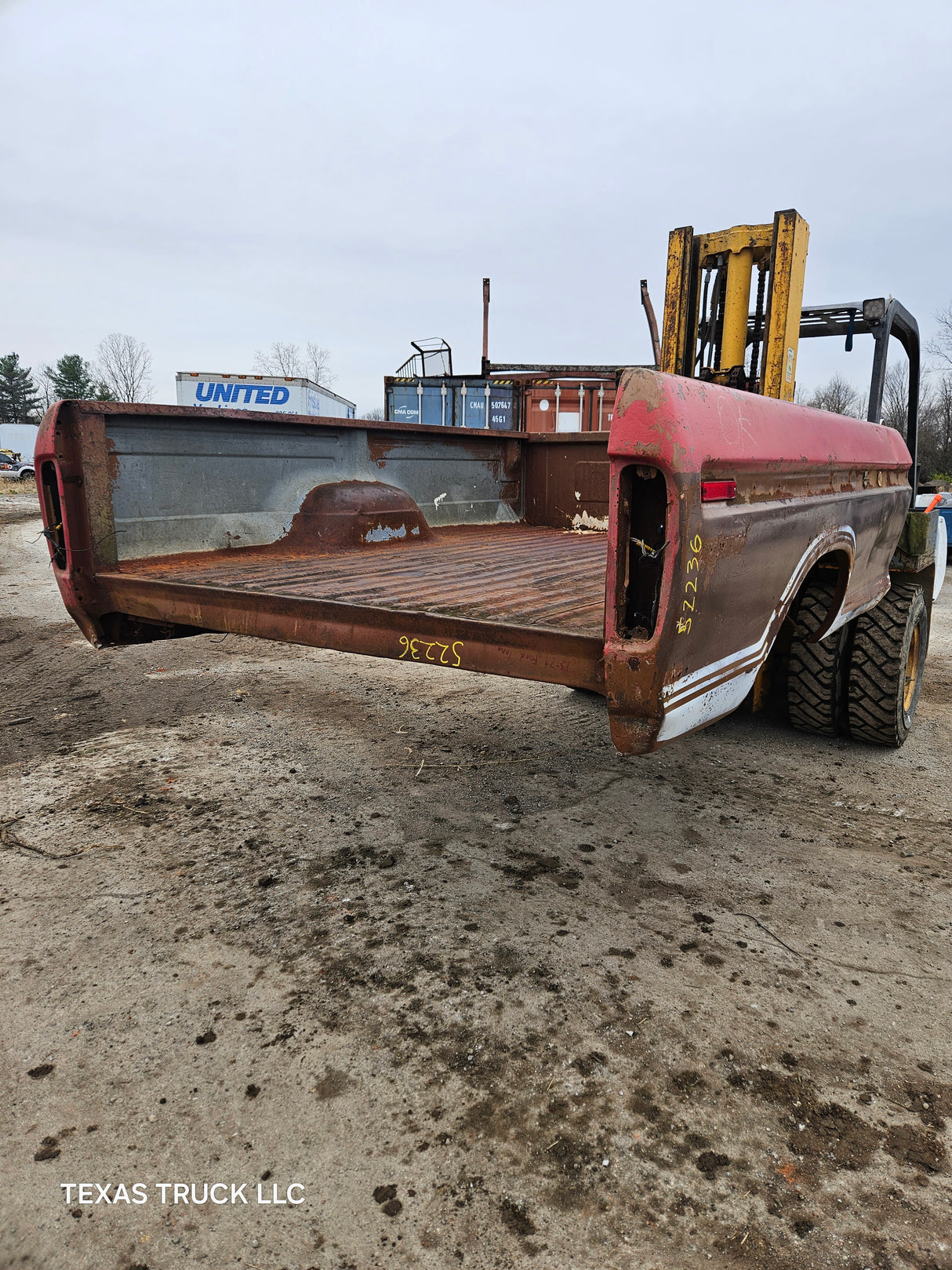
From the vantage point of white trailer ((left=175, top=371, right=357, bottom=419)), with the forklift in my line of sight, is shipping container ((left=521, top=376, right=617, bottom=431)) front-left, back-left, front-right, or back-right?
front-left

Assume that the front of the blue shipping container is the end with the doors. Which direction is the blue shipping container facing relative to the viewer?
toward the camera

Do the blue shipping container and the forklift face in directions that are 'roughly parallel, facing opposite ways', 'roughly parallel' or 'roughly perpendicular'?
roughly perpendicular

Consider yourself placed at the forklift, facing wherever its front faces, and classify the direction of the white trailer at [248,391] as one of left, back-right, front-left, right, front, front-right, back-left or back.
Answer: right

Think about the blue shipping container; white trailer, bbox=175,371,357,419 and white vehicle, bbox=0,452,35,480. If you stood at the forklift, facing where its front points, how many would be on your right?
3

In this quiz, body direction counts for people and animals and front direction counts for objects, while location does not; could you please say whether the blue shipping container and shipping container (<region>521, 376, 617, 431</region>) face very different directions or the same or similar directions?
same or similar directions

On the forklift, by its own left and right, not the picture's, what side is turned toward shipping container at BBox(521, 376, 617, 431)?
right

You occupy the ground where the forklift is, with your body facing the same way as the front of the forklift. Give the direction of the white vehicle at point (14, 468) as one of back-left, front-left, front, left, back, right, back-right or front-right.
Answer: right

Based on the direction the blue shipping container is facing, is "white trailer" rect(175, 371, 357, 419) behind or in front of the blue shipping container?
behind

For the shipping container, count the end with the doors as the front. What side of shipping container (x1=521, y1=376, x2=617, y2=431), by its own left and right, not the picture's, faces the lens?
front

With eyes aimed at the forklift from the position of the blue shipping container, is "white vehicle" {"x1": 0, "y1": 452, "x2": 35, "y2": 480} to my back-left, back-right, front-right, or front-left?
back-right

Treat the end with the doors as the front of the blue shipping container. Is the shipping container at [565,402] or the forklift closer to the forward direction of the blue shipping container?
the forklift
